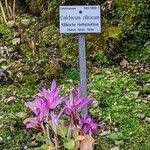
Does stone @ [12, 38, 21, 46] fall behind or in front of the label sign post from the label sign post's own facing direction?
behind

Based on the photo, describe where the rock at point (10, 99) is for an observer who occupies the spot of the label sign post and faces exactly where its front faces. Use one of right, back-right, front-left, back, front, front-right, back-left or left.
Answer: back-right

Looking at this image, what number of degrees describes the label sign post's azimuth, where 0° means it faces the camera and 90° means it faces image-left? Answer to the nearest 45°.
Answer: approximately 0°

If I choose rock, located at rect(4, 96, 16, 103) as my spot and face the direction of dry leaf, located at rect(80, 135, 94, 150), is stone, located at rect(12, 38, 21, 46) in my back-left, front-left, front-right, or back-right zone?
back-left

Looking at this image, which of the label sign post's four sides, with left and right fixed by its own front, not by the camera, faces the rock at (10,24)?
back
